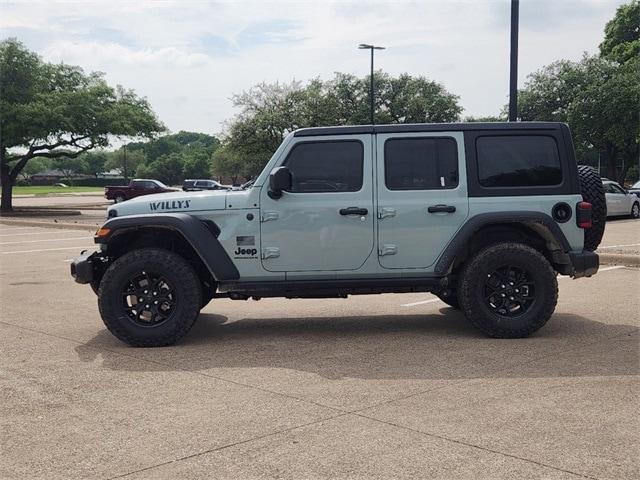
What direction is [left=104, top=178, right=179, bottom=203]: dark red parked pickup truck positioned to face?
to the viewer's right

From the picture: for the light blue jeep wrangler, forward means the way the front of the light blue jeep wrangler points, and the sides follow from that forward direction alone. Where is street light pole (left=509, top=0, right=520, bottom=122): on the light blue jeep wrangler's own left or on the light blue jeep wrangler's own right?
on the light blue jeep wrangler's own right

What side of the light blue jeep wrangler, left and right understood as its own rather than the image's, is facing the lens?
left

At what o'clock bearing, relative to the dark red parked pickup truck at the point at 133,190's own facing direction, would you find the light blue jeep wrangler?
The light blue jeep wrangler is roughly at 3 o'clock from the dark red parked pickup truck.
